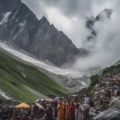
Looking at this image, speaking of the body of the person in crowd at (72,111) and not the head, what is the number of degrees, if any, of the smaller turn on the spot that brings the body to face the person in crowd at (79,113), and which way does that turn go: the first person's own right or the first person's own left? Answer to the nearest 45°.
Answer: approximately 135° to the first person's own right

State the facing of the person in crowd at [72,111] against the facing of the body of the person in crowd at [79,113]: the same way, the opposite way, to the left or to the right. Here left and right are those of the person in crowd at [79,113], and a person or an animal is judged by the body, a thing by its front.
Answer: the same way

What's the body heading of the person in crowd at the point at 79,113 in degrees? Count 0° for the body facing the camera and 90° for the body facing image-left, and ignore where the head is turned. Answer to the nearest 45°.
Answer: approximately 180°

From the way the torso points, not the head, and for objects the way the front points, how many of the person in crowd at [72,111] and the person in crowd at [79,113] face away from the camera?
2

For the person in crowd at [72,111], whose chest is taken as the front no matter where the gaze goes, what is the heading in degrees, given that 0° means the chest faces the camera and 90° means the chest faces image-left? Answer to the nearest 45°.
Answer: approximately 180°

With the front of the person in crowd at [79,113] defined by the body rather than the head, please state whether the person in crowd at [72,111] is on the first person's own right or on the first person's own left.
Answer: on the first person's own left
